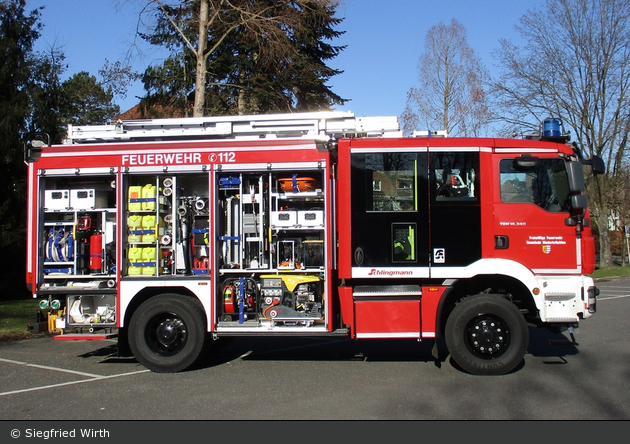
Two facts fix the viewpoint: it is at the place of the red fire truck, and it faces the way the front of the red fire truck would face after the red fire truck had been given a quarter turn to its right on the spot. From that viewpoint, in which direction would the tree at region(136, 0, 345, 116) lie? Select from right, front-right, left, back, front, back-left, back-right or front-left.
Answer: back

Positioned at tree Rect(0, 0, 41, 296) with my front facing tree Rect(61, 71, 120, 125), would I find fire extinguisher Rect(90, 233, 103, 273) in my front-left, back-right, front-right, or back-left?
back-right

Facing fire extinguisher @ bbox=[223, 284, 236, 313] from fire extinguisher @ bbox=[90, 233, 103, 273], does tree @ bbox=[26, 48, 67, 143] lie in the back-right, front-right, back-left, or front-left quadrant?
back-left

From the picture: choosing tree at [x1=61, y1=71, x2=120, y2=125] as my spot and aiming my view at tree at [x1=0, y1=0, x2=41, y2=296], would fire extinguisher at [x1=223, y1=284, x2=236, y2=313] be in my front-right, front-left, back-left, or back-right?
front-left

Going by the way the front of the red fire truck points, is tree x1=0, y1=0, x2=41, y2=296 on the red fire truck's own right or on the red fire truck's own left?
on the red fire truck's own left

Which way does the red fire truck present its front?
to the viewer's right

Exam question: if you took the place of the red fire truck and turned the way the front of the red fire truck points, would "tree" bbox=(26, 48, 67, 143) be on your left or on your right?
on your left

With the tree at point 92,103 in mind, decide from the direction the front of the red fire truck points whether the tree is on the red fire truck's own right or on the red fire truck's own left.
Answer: on the red fire truck's own left
